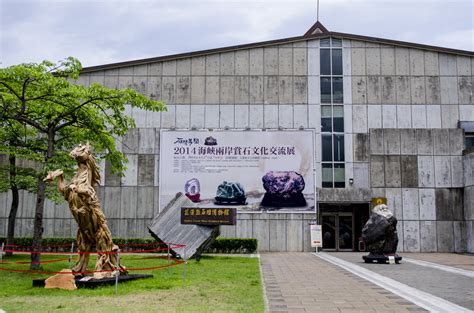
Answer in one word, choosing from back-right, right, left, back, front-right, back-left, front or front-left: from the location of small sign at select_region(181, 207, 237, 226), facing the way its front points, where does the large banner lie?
back

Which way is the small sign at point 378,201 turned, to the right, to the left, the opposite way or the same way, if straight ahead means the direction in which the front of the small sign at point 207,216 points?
the same way

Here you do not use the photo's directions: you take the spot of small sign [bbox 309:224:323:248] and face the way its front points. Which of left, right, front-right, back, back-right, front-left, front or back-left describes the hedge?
right

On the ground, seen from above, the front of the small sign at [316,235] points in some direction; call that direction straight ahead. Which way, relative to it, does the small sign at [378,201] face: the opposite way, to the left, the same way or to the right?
the same way

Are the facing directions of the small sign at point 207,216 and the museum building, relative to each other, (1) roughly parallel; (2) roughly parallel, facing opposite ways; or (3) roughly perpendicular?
roughly parallel

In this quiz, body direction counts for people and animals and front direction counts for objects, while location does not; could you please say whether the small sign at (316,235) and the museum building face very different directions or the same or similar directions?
same or similar directions

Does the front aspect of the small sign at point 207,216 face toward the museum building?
no

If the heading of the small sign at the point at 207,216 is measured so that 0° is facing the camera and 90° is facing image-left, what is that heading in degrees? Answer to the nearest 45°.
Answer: approximately 0°

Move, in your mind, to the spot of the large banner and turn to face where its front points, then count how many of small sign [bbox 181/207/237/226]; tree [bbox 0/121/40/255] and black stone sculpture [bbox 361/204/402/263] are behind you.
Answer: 0

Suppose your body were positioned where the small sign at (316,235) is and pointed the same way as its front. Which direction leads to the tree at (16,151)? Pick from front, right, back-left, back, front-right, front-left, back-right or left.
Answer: front-right

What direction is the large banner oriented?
toward the camera

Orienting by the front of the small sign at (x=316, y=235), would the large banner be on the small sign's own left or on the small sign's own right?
on the small sign's own right

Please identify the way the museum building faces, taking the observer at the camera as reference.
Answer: facing the viewer

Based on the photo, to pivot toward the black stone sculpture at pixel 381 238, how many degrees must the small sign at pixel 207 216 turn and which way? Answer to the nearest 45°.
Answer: approximately 90° to its left

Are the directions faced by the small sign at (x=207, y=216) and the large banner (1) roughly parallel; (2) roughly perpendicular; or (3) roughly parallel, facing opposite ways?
roughly parallel

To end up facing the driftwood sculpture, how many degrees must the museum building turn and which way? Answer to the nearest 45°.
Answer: approximately 45° to its right

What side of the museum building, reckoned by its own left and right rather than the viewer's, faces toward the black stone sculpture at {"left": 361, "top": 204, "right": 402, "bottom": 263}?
front

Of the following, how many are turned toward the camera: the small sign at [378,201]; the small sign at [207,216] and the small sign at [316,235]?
3

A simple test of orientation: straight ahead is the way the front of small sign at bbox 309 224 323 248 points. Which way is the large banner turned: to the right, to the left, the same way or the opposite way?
the same way
